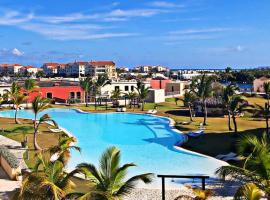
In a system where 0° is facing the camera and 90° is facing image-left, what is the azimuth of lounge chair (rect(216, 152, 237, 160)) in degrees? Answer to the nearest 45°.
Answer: approximately 90°

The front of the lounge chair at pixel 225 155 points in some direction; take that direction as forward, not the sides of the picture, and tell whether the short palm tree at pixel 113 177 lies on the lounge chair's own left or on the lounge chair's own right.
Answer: on the lounge chair's own left

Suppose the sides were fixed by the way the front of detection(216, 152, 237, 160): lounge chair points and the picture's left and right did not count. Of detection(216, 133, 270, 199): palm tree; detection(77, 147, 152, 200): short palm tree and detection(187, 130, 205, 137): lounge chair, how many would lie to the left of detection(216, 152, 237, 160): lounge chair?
2

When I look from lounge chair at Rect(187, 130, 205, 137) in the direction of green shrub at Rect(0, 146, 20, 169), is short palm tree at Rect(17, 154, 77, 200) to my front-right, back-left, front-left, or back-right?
front-left

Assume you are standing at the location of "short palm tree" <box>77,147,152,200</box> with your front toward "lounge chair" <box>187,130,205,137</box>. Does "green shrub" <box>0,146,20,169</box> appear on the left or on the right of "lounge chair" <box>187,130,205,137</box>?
left

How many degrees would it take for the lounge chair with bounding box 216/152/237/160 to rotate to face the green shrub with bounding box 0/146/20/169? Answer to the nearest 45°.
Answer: approximately 45° to its left

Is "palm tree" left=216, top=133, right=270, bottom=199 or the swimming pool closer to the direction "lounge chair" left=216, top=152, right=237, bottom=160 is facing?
the swimming pool

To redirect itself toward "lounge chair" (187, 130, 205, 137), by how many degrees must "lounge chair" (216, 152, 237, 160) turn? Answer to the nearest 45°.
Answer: approximately 90° to its right

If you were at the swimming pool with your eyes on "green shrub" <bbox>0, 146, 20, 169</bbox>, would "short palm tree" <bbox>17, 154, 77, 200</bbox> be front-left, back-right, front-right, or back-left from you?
front-left

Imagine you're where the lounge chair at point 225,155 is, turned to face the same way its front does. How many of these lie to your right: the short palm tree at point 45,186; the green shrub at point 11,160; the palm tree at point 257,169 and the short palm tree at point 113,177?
0

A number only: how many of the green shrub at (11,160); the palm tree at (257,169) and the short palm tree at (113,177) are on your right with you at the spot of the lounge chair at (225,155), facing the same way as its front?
0

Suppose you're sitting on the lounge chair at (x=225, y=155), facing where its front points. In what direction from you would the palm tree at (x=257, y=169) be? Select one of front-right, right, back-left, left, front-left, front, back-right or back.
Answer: left

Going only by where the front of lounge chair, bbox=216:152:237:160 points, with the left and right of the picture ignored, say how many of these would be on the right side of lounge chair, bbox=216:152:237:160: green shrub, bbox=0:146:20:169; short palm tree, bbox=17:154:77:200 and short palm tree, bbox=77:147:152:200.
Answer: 0

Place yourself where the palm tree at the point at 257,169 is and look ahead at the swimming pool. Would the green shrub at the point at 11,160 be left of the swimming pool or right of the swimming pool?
left

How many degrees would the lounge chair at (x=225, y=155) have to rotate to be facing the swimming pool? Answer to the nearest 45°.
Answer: approximately 45° to its right
